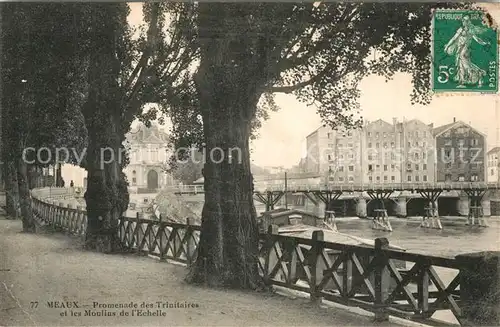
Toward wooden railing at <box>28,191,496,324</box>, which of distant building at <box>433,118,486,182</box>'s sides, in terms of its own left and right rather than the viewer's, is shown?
front

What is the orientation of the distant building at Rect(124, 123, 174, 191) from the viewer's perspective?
toward the camera

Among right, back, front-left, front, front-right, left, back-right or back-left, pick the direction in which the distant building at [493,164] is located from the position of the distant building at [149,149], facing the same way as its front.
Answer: front-left
